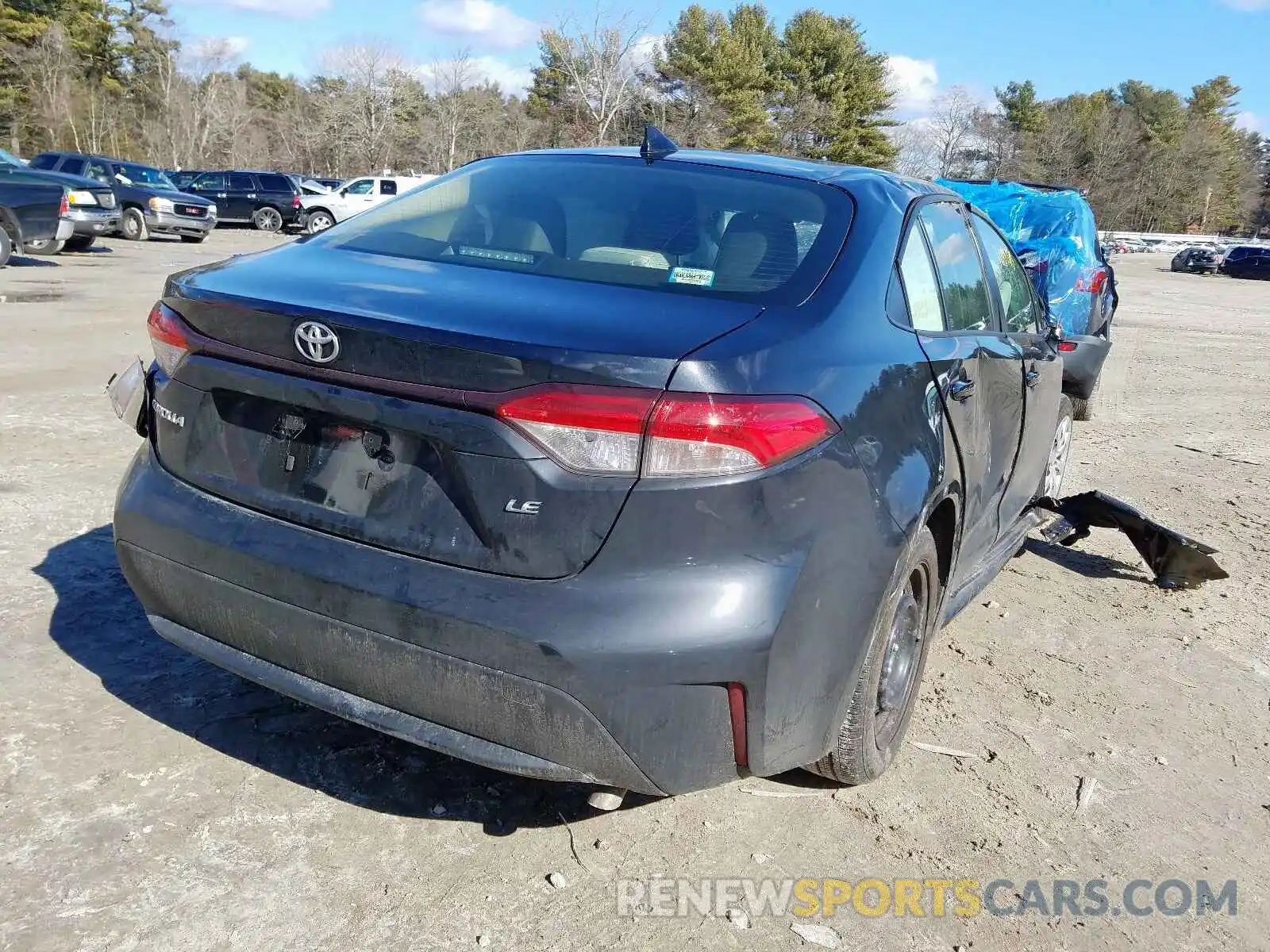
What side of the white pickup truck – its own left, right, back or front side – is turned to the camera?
left

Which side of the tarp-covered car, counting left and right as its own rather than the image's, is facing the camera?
back

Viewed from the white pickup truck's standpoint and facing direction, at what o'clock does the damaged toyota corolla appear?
The damaged toyota corolla is roughly at 9 o'clock from the white pickup truck.

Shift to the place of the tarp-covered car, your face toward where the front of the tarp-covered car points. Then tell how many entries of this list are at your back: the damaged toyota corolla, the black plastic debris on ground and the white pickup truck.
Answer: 2

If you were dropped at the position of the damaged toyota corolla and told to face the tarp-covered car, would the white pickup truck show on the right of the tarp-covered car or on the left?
left

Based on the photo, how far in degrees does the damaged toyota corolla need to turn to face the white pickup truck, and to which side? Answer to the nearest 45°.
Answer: approximately 45° to its left

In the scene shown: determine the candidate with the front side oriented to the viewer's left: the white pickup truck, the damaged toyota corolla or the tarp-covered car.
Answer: the white pickup truck

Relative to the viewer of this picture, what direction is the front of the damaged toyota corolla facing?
facing away from the viewer and to the right of the viewer

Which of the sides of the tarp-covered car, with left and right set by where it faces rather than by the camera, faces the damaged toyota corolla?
back

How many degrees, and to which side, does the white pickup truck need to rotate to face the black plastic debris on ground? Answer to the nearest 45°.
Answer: approximately 90° to its left

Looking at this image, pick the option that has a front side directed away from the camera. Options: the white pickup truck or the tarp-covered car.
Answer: the tarp-covered car
